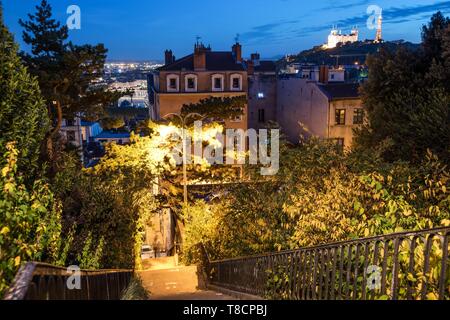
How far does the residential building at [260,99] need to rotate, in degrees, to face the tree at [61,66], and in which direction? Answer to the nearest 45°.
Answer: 0° — it already faces it

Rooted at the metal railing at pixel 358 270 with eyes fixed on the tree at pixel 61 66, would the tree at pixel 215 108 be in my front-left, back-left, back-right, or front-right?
front-right

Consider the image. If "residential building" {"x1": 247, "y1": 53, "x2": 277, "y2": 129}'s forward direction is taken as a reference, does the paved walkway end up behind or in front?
in front

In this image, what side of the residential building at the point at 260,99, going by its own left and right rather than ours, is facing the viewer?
front

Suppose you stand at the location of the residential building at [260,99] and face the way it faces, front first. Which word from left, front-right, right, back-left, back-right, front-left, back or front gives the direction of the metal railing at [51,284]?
front

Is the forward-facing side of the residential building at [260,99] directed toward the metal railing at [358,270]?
yes

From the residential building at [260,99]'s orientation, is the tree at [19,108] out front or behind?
out front

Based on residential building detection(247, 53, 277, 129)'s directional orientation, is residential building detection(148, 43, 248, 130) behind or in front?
in front
